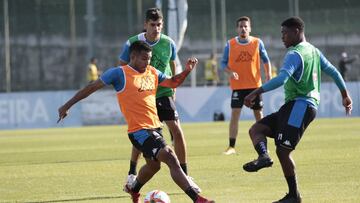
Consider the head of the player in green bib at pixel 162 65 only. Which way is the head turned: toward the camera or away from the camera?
toward the camera

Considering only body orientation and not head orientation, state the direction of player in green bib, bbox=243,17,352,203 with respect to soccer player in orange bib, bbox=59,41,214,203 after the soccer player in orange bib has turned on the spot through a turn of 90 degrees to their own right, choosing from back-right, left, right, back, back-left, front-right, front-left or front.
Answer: back-left

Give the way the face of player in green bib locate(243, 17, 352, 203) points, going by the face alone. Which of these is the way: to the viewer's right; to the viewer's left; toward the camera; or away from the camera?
to the viewer's left

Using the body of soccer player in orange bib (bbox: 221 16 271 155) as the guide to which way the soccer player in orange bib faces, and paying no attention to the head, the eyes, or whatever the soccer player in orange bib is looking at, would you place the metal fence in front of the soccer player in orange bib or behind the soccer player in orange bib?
behind

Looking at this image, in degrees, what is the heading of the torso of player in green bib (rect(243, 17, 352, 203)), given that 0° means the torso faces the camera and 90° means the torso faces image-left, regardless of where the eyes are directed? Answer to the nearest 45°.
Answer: approximately 135°

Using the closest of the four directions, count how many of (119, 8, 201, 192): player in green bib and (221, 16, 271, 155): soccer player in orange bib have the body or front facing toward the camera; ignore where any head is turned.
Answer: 2

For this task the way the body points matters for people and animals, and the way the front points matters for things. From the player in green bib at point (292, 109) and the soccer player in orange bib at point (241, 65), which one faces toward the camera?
the soccer player in orange bib

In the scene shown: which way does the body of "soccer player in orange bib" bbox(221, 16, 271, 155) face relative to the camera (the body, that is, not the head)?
toward the camera

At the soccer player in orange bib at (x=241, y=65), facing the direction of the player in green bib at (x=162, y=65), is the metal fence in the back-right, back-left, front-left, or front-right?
back-right

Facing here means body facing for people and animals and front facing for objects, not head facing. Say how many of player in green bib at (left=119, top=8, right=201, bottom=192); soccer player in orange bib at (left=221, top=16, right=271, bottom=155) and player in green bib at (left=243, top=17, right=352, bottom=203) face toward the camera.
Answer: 2

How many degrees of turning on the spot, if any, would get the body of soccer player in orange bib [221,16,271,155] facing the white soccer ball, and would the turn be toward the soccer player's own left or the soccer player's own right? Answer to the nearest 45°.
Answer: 0° — they already face it
